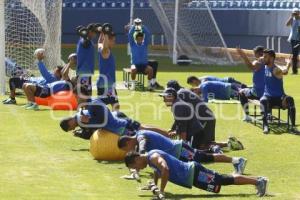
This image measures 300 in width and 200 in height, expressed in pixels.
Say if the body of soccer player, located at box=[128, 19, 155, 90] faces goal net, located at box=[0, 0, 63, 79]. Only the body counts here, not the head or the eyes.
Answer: no

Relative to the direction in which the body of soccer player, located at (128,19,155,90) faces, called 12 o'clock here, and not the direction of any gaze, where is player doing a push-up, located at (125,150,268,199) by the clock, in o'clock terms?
The player doing a push-up is roughly at 12 o'clock from the soccer player.

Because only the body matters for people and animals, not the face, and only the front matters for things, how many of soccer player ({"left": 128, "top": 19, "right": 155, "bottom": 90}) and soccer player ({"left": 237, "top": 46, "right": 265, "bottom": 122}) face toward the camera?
1

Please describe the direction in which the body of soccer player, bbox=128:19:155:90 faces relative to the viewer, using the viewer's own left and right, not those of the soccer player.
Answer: facing the viewer

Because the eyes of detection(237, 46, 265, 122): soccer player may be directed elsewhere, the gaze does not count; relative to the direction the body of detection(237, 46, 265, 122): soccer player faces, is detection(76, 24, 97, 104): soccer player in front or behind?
in front

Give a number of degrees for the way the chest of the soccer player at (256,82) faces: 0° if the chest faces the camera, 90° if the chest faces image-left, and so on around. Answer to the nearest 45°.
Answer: approximately 90°

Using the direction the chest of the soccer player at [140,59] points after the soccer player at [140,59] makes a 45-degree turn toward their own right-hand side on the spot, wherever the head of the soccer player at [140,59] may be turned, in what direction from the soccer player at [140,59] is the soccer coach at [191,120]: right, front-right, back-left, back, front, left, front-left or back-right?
front-left

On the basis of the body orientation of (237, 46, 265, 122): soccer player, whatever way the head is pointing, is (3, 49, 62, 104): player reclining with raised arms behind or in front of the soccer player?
in front
